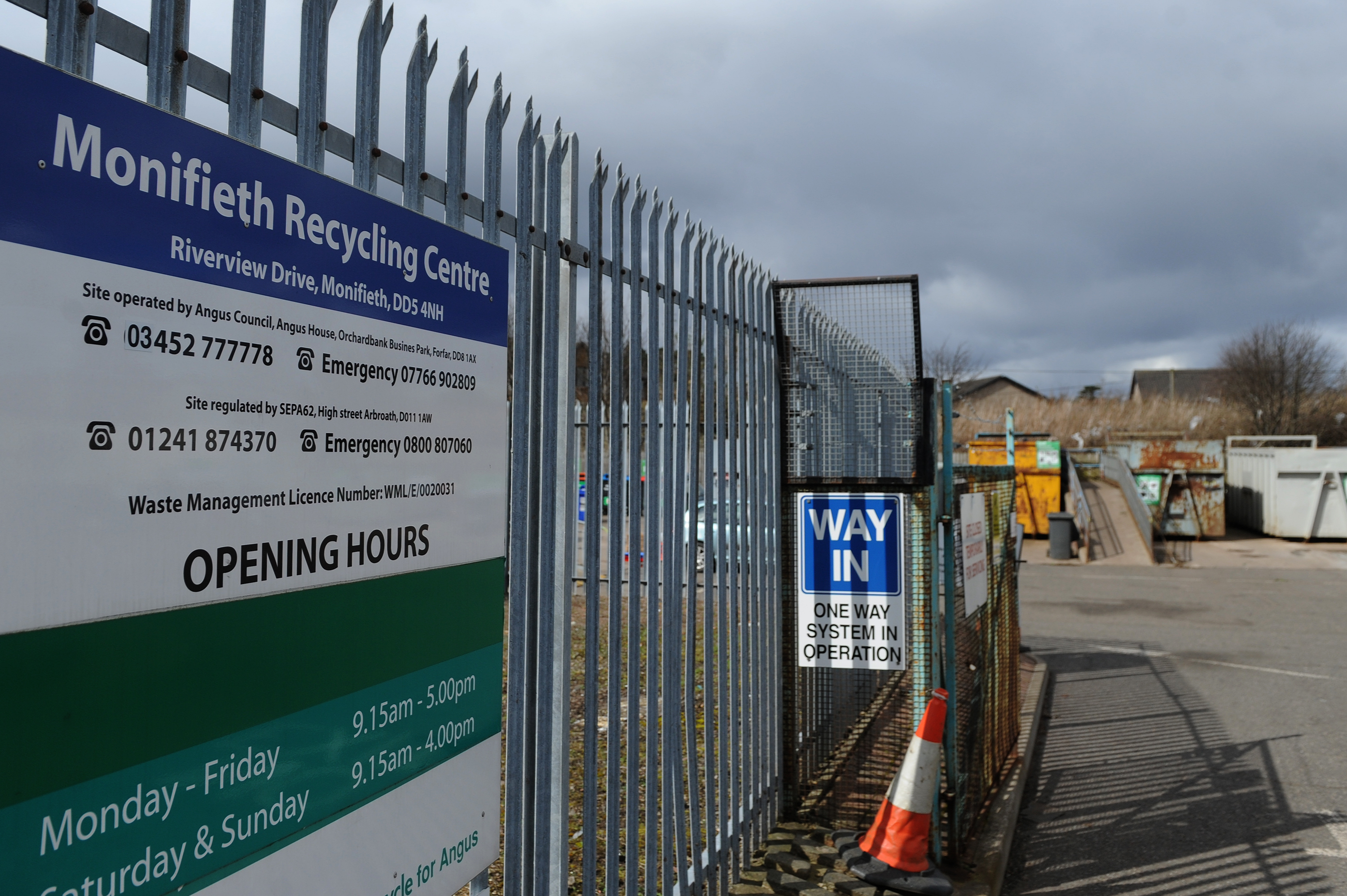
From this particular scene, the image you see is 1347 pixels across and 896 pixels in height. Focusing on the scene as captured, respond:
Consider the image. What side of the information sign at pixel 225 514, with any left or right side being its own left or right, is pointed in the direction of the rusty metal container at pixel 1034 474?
left

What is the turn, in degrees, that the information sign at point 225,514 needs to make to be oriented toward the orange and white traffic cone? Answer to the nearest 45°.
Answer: approximately 90° to its left

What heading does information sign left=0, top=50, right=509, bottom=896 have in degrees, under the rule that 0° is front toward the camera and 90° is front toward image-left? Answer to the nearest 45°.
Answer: approximately 315°

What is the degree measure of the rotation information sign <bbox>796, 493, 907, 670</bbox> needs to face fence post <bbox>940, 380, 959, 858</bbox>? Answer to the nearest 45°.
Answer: approximately 90° to its left

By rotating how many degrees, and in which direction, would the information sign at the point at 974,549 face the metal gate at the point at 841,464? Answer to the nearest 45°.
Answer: approximately 90° to its right

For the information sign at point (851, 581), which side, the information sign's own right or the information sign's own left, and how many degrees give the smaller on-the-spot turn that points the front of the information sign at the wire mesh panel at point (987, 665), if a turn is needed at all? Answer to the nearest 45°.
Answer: approximately 135° to the information sign's own left

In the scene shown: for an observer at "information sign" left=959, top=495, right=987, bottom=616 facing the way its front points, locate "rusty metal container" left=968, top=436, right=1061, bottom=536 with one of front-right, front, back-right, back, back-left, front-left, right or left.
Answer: back-left

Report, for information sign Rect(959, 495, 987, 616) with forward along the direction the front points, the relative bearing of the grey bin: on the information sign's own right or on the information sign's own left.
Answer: on the information sign's own left
